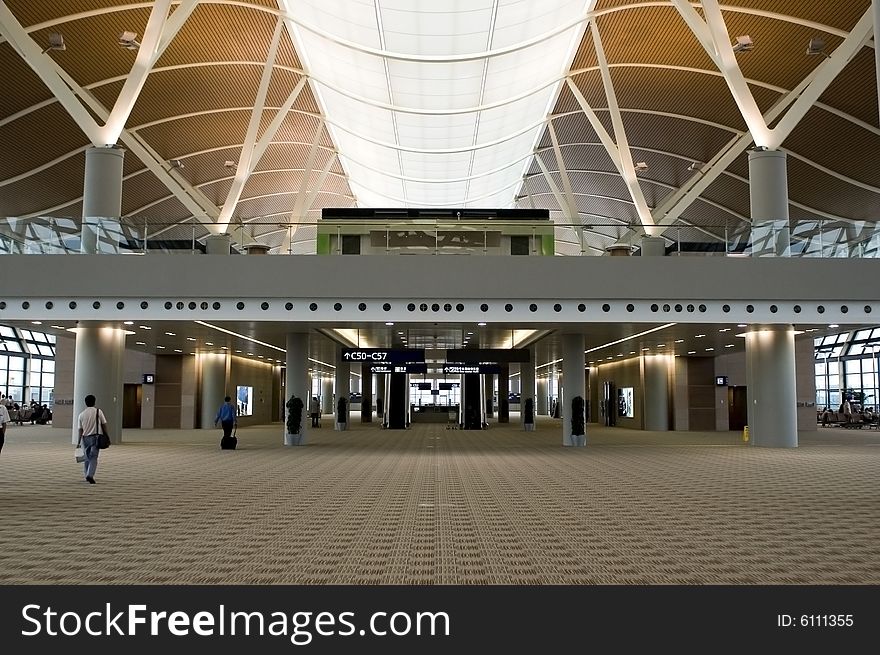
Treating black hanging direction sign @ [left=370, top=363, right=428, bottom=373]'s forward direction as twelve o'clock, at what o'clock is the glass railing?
The glass railing is roughly at 12 o'clock from the black hanging direction sign.

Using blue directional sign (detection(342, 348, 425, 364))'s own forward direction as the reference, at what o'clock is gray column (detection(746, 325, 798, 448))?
The gray column is roughly at 10 o'clock from the blue directional sign.

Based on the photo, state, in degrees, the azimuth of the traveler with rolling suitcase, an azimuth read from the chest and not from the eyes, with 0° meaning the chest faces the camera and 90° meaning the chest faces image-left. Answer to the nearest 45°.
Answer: approximately 180°

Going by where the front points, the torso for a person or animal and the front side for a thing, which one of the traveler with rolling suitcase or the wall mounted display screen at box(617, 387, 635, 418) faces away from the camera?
the traveler with rolling suitcase

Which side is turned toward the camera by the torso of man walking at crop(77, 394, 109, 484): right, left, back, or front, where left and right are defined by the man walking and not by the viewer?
back

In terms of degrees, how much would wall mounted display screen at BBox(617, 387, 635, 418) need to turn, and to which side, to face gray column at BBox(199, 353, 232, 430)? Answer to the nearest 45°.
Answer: approximately 45° to its right

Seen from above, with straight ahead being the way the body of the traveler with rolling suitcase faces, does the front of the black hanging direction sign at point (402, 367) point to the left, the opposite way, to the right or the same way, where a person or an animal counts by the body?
the opposite way

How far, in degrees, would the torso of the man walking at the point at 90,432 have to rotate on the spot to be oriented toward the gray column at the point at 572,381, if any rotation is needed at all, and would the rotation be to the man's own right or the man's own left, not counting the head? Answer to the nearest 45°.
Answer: approximately 45° to the man's own right

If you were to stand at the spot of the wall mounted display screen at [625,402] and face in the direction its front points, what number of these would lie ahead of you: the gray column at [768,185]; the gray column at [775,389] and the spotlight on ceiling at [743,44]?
3

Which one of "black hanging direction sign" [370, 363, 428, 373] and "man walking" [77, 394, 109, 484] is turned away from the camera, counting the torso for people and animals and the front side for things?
the man walking

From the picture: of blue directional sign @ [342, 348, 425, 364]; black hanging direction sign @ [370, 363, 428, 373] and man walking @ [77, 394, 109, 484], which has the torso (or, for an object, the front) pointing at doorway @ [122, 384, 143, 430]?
the man walking

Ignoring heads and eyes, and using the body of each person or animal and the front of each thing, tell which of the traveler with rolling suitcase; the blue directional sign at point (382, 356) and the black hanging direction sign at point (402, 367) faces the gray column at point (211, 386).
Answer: the traveler with rolling suitcase

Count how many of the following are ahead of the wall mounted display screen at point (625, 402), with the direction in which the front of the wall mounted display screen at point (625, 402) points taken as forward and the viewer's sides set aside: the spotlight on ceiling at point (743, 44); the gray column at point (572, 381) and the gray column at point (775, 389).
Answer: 3

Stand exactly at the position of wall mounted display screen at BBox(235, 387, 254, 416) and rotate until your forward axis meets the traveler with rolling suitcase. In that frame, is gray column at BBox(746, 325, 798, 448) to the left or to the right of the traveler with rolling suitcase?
left
